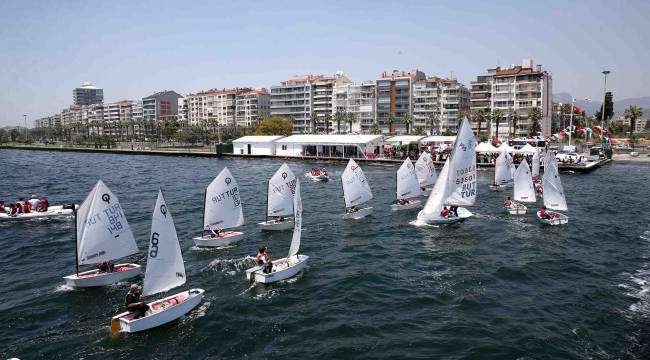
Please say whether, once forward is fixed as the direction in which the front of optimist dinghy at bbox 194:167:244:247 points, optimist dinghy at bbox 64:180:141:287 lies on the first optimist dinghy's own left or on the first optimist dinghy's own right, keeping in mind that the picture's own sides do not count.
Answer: on the first optimist dinghy's own left

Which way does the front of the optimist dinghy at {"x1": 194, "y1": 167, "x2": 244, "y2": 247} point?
to the viewer's left

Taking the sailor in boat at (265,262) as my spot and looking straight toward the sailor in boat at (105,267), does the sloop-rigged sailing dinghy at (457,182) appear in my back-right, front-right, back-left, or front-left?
back-right
